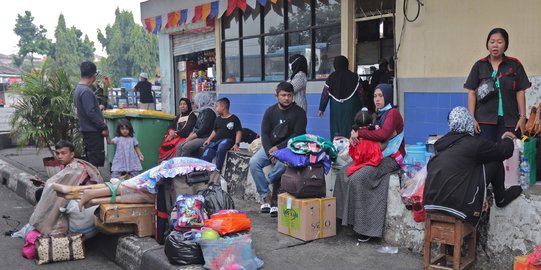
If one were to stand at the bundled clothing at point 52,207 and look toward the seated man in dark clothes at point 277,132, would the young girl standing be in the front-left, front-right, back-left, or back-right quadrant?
front-left

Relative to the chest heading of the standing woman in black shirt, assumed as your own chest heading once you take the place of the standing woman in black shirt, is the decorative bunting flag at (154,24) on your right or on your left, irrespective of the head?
on your right

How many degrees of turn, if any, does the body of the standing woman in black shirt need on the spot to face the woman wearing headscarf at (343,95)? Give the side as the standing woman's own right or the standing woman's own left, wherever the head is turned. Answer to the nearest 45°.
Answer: approximately 135° to the standing woman's own right

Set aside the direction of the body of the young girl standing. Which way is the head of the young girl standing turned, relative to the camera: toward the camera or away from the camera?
toward the camera

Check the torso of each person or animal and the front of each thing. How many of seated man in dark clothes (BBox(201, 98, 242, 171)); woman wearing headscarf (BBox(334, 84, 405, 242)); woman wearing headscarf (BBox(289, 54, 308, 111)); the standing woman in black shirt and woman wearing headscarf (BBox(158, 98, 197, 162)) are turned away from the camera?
0

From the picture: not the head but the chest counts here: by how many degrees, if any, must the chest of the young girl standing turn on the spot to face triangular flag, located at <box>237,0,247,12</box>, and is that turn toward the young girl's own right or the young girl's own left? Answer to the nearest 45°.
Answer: approximately 135° to the young girl's own left

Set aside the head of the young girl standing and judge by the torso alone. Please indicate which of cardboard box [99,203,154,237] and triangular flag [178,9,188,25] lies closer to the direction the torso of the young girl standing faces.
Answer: the cardboard box

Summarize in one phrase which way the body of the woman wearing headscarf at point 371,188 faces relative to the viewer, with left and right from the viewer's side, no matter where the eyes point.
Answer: facing the viewer and to the left of the viewer

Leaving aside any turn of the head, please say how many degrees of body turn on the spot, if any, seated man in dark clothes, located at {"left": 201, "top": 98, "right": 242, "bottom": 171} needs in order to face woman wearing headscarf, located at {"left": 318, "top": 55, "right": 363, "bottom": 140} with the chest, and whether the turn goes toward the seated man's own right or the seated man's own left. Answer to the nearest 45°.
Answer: approximately 135° to the seated man's own left

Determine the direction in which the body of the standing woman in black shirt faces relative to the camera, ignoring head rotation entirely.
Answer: toward the camera

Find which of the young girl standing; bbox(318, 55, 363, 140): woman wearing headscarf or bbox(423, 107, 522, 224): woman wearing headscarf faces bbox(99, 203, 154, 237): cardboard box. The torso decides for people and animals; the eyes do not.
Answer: the young girl standing
